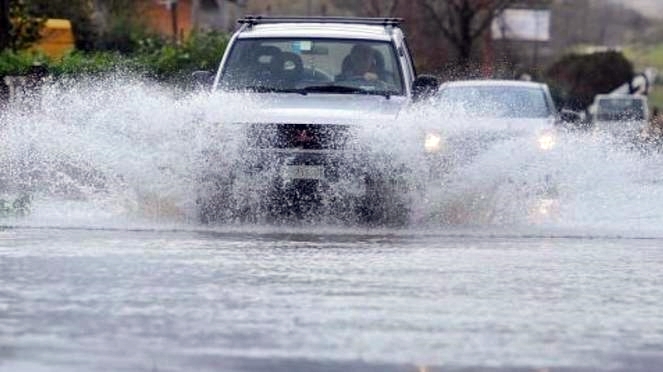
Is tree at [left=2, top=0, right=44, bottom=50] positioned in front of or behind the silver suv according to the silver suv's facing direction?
behind

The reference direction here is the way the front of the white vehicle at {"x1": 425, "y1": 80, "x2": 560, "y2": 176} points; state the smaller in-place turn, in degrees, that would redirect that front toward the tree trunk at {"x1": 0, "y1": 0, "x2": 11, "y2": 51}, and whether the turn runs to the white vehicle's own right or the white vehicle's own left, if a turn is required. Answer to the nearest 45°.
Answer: approximately 135° to the white vehicle's own right

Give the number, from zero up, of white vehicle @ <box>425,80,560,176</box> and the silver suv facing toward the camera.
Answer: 2

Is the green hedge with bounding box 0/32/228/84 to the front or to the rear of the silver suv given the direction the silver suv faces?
to the rear

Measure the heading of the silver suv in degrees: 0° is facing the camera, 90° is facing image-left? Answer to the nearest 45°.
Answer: approximately 0°

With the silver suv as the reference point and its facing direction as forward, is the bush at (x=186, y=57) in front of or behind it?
behind

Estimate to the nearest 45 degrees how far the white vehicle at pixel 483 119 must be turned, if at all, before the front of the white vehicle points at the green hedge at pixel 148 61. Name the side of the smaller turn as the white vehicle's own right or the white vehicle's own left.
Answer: approximately 135° to the white vehicle's own right

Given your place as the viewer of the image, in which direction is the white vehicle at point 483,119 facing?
facing the viewer
